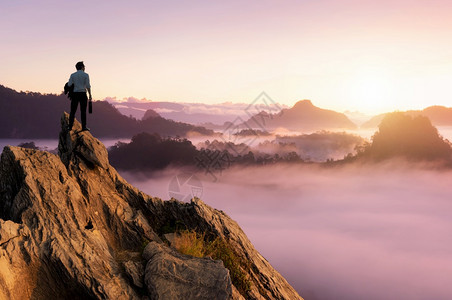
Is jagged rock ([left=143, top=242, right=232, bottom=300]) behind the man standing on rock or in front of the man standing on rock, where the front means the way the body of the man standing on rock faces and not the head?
behind

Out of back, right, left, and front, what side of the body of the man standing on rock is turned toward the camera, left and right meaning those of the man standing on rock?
back
